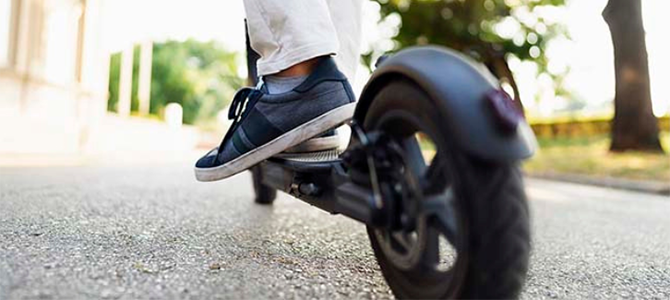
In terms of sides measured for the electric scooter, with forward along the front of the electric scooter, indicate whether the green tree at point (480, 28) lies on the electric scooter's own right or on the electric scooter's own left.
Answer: on the electric scooter's own right

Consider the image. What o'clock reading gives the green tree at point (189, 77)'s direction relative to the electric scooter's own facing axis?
The green tree is roughly at 1 o'clock from the electric scooter.

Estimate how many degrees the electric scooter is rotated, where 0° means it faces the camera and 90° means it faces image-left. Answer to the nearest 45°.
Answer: approximately 135°
